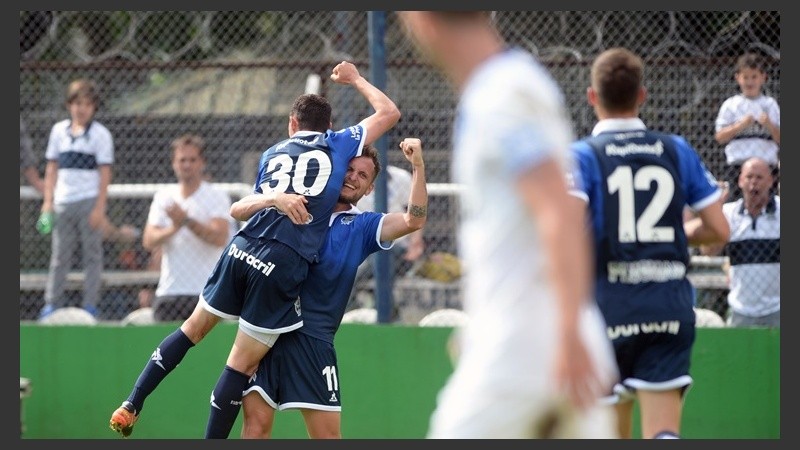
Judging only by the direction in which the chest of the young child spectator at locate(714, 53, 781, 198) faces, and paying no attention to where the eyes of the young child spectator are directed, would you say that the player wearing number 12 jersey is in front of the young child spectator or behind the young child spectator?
in front

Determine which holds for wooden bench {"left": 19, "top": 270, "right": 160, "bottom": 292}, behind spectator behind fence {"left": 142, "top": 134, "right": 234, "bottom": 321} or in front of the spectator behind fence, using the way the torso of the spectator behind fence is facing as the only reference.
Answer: behind

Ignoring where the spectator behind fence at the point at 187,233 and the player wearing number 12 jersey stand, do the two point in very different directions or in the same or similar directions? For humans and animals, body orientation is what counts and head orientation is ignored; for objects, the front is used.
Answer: very different directions

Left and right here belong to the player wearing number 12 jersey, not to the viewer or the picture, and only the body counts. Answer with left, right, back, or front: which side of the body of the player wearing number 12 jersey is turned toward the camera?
back

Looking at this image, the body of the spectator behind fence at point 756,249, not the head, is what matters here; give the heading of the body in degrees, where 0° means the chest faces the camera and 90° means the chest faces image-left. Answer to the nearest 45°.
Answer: approximately 0°

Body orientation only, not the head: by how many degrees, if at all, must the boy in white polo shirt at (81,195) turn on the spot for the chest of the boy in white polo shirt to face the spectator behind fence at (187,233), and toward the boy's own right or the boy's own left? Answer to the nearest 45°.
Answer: approximately 45° to the boy's own left

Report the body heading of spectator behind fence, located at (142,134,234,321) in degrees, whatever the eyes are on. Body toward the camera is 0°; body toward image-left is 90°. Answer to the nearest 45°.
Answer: approximately 0°

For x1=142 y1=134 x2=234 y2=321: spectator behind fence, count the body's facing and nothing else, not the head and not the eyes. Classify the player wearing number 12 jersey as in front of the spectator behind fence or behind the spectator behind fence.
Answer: in front

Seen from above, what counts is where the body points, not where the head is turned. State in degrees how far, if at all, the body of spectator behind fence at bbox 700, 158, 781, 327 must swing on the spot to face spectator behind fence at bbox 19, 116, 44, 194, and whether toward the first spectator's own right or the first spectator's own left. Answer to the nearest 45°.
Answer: approximately 90° to the first spectator's own right

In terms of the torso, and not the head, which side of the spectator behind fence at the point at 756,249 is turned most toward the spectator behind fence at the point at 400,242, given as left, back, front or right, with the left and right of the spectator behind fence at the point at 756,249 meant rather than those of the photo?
right
